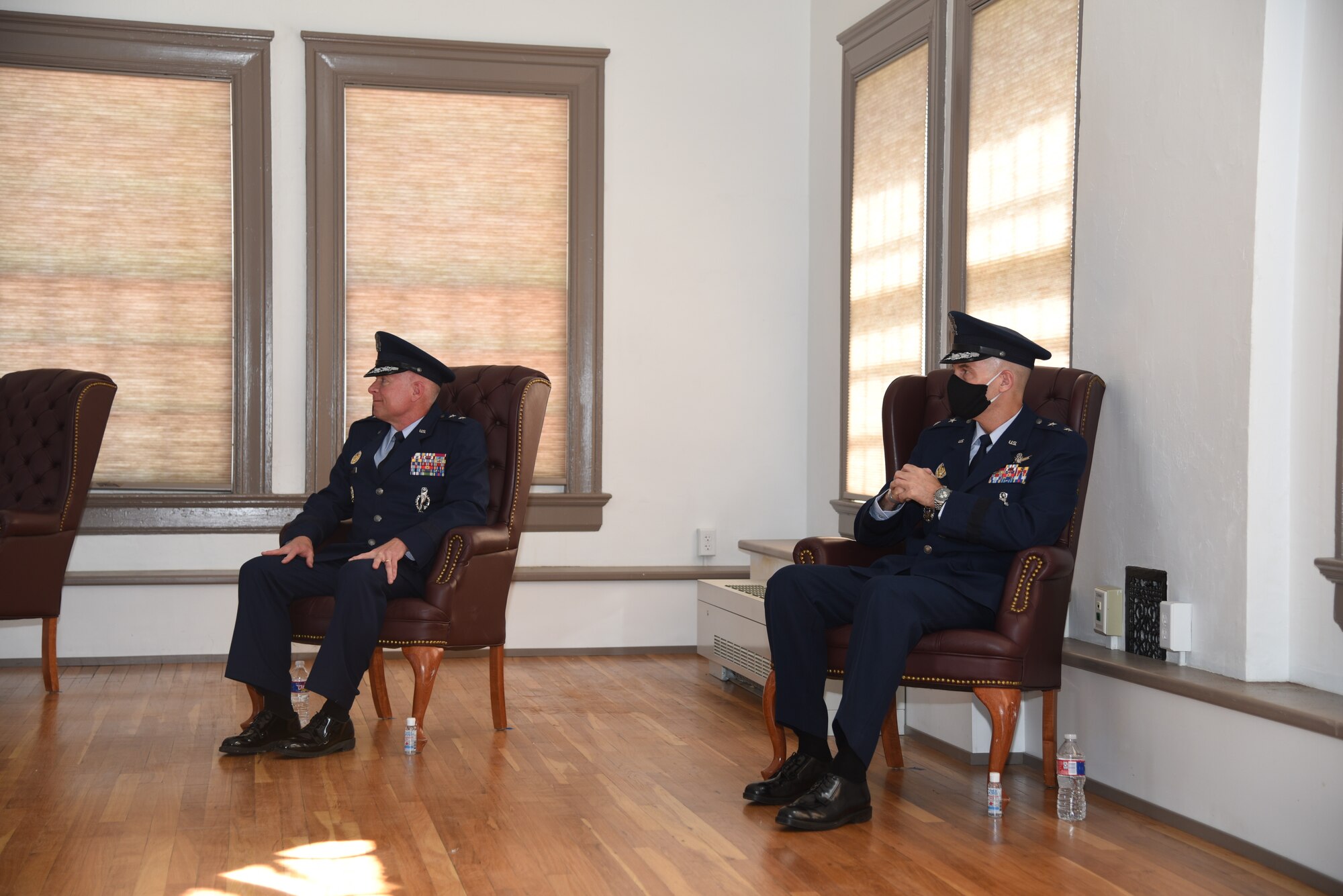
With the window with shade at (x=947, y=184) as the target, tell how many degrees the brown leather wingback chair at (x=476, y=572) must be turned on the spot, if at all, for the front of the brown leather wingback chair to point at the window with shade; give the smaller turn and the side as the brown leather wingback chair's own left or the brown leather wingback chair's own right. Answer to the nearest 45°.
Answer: approximately 135° to the brown leather wingback chair's own left

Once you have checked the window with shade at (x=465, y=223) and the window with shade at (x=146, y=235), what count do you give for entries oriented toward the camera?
2

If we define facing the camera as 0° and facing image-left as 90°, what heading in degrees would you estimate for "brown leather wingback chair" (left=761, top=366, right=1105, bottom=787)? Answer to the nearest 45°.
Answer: approximately 45°

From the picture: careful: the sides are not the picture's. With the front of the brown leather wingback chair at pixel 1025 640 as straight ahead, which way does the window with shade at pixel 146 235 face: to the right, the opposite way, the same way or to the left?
to the left

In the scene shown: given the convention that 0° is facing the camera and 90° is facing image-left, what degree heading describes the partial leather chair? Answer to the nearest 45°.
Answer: approximately 45°

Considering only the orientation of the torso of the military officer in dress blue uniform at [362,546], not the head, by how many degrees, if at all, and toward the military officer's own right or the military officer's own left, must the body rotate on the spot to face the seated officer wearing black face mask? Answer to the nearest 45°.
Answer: approximately 90° to the military officer's own left
